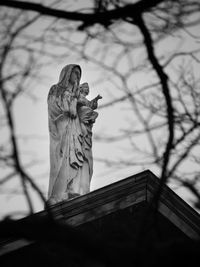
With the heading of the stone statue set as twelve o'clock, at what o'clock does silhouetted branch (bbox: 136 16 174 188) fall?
The silhouetted branch is roughly at 1 o'clock from the stone statue.

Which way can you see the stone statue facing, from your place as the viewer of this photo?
facing the viewer and to the right of the viewer
